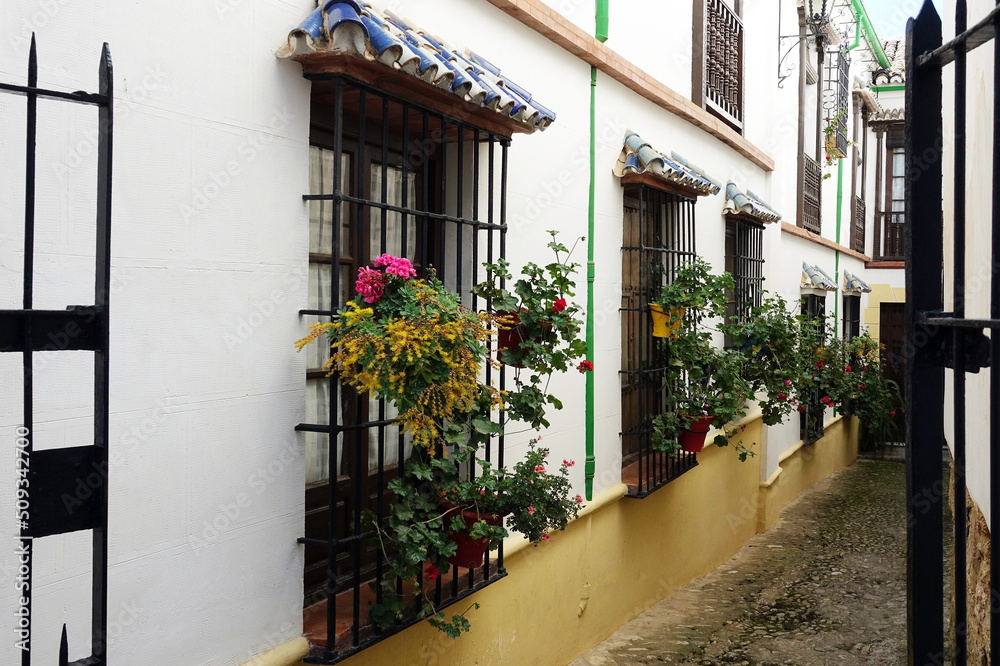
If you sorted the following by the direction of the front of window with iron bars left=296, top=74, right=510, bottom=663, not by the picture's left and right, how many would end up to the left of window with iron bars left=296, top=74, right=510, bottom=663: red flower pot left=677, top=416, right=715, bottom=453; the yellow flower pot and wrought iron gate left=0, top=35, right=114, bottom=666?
2

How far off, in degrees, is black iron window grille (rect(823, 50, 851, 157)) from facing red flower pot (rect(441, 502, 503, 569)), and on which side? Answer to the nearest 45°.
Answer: approximately 45° to its right

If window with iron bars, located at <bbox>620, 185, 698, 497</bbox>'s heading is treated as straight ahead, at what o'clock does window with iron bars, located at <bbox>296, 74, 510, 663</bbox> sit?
window with iron bars, located at <bbox>296, 74, 510, 663</bbox> is roughly at 2 o'clock from window with iron bars, located at <bbox>620, 185, 698, 497</bbox>.

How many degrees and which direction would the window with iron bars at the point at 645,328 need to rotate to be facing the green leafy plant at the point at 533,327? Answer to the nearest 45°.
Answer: approximately 45° to its right

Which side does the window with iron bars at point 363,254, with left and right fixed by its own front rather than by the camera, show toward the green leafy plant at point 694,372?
left

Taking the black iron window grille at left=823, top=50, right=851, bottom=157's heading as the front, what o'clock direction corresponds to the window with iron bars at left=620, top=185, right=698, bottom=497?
The window with iron bars is roughly at 2 o'clock from the black iron window grille.

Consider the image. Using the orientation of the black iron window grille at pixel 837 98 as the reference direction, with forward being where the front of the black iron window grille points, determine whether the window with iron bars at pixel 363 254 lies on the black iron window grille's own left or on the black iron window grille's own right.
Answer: on the black iron window grille's own right

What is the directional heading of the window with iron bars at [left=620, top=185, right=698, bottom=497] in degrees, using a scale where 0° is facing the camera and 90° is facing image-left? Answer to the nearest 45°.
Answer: approximately 315°

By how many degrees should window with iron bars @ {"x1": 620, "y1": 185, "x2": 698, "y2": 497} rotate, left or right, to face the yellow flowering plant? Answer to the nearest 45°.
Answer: approximately 45° to its right
